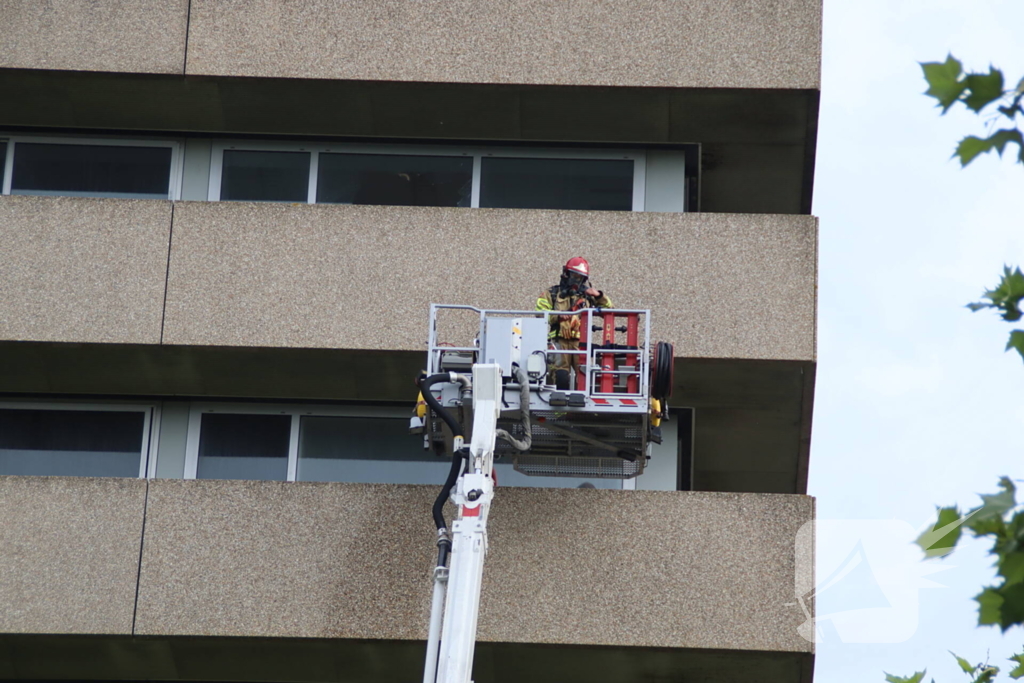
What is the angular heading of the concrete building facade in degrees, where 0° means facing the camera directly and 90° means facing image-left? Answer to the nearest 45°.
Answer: approximately 0°

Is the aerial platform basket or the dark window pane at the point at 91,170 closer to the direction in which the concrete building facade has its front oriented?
the aerial platform basket
